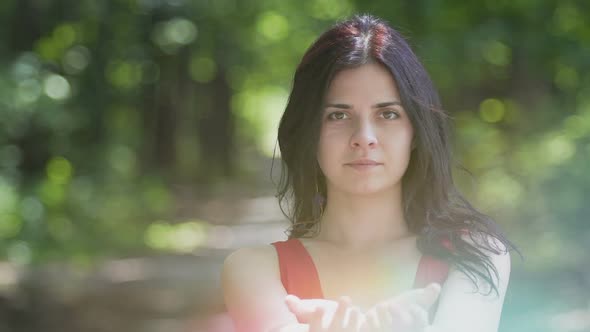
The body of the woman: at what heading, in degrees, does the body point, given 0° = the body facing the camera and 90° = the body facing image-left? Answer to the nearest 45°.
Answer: approximately 0°
